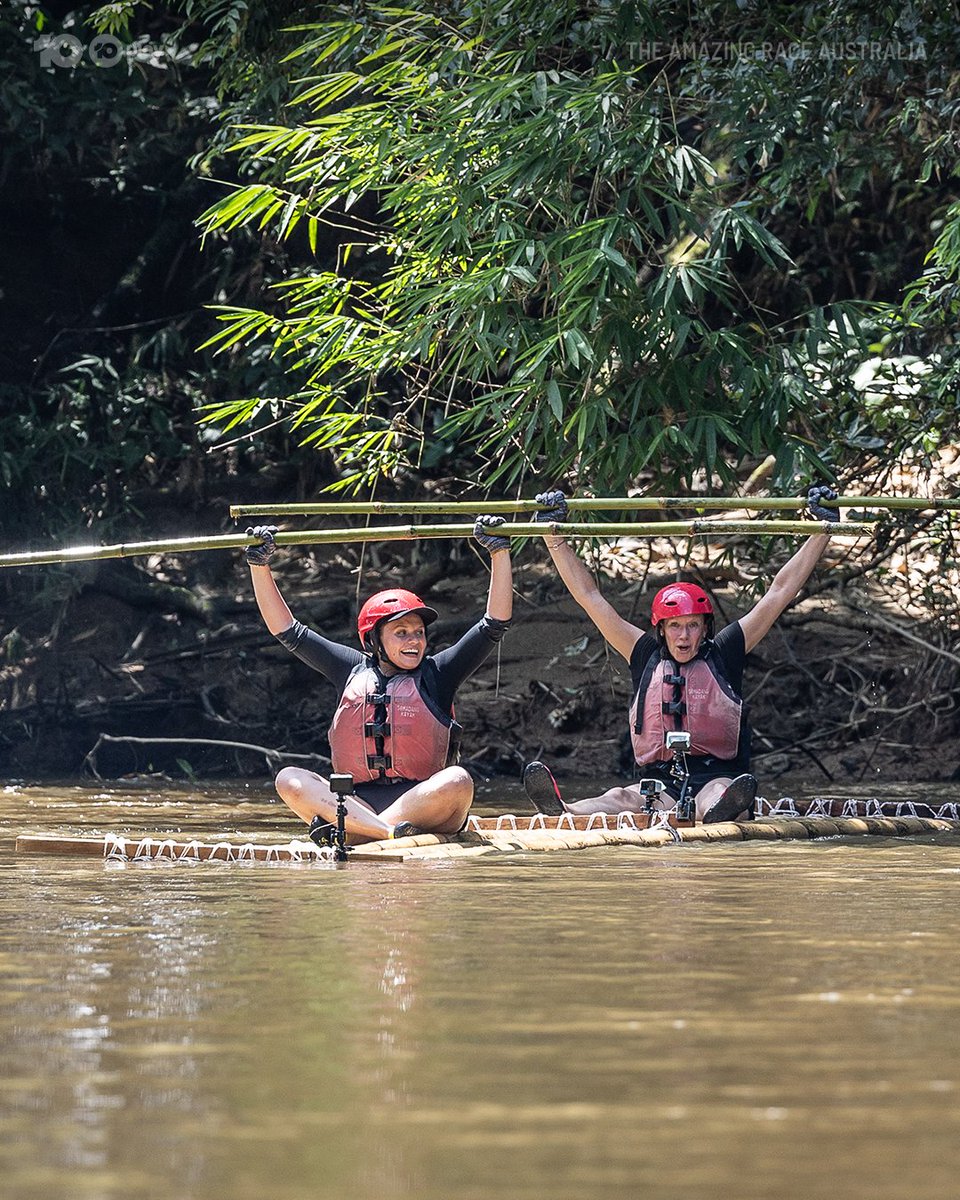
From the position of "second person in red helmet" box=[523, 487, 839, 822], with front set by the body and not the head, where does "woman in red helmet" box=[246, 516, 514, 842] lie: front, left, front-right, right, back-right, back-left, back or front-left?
front-right

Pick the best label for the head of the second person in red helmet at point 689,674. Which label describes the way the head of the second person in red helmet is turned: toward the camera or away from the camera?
toward the camera

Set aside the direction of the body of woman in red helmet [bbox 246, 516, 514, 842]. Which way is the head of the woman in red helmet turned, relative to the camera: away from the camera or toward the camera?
toward the camera

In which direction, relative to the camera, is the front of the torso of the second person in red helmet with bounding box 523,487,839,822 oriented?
toward the camera

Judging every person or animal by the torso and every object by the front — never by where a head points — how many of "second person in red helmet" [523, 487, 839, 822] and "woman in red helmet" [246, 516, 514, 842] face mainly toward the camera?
2

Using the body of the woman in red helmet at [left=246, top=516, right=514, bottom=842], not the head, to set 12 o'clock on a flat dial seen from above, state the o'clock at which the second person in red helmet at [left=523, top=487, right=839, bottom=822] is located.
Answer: The second person in red helmet is roughly at 8 o'clock from the woman in red helmet.

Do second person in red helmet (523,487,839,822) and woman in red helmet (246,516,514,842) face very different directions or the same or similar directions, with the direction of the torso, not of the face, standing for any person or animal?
same or similar directions

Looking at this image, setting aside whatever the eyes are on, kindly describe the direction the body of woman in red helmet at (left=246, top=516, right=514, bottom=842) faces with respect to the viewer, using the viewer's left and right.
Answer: facing the viewer
